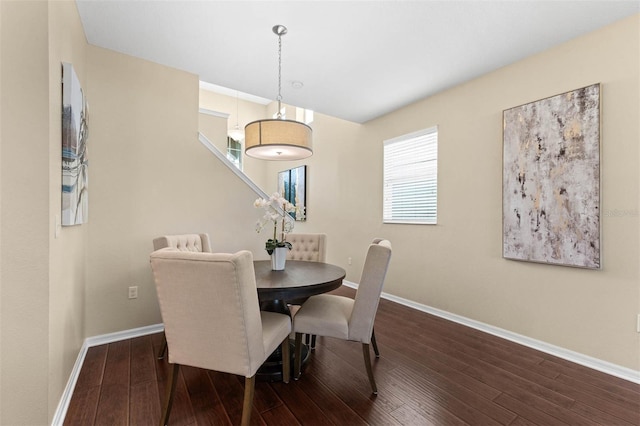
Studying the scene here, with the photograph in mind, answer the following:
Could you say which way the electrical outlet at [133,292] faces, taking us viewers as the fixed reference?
facing the viewer

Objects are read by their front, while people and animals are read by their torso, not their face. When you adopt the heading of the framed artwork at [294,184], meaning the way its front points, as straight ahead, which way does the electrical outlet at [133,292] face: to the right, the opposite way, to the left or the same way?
to the left

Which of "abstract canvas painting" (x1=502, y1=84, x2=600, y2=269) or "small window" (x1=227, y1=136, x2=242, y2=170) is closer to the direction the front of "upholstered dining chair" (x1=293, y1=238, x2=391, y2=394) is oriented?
the small window

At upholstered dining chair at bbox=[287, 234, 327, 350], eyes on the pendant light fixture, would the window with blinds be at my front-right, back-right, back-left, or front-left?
back-left

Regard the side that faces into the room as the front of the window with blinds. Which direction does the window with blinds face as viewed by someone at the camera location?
facing the viewer and to the left of the viewer

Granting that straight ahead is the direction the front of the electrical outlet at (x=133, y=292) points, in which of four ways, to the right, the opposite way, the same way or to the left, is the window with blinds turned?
to the right

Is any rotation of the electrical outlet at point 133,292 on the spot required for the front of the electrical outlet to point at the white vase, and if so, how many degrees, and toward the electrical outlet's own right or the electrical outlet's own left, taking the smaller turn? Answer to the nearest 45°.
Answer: approximately 45° to the electrical outlet's own left

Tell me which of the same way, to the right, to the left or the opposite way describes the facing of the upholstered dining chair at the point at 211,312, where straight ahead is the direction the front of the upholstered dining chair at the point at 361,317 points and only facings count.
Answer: to the right

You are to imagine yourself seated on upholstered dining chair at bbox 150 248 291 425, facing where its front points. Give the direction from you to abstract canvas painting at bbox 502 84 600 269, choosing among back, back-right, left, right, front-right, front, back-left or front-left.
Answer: front-right

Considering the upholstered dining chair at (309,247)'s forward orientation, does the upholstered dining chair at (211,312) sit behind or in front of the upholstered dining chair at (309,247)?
in front

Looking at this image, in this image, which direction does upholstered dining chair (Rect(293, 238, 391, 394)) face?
to the viewer's left

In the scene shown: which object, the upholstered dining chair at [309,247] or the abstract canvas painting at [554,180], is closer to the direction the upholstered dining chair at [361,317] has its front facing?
the upholstered dining chair

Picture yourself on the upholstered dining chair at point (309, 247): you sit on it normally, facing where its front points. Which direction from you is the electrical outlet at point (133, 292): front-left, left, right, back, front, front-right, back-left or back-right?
front-right

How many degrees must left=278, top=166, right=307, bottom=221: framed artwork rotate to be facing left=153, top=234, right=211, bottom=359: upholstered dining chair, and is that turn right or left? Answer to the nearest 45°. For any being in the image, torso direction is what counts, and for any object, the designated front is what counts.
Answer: approximately 45° to its left

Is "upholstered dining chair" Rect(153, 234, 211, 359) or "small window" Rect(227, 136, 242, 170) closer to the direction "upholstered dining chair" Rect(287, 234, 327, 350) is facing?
the upholstered dining chair

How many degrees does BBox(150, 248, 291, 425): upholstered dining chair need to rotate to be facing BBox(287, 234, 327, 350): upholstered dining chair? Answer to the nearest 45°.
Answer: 0° — it already faces it

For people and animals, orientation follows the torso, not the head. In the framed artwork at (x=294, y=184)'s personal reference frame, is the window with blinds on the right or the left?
on its left

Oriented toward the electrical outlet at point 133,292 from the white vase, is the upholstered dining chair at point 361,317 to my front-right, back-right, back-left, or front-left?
back-left
